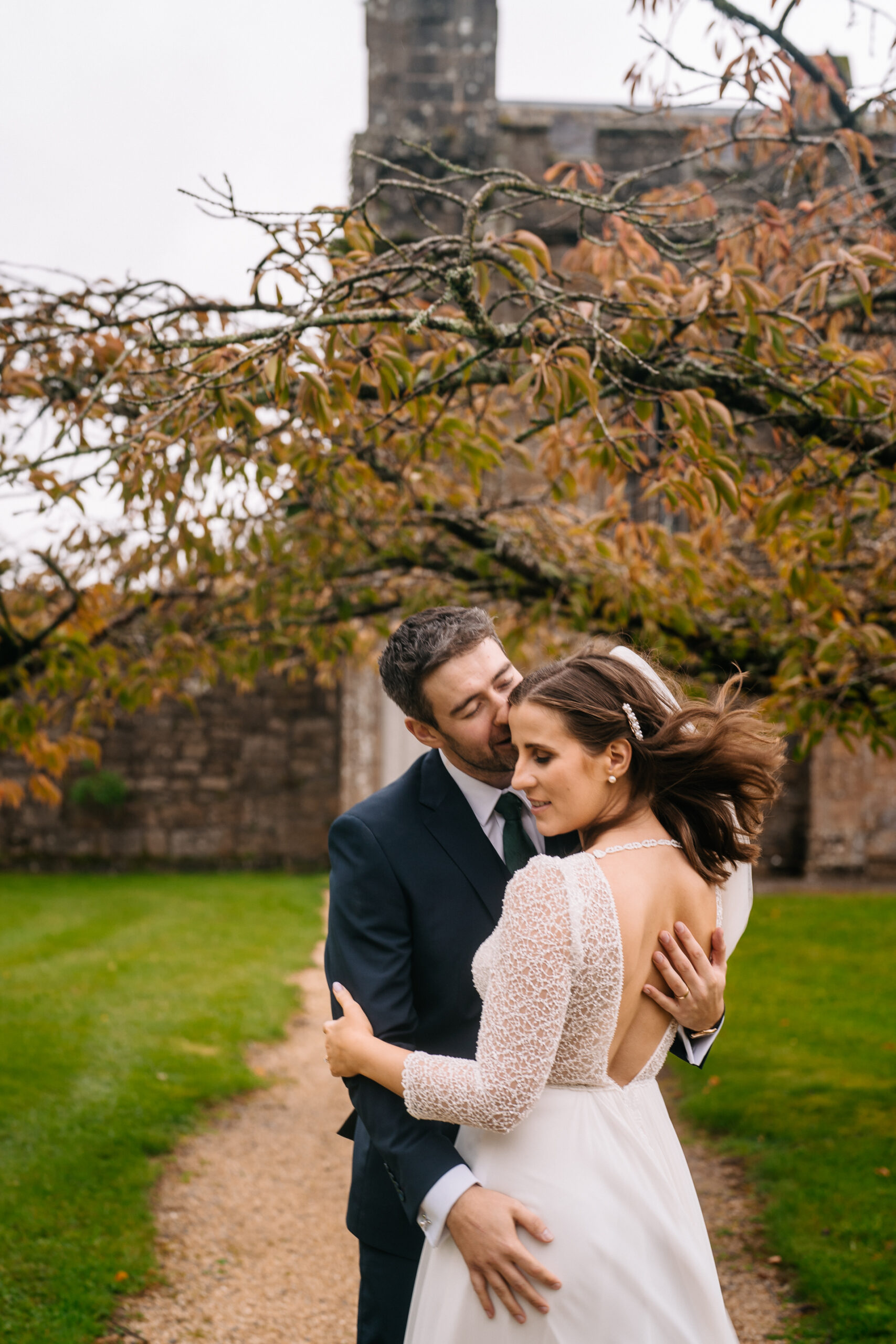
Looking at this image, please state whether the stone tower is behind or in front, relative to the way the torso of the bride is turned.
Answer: in front

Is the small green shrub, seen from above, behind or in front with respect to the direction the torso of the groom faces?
behind

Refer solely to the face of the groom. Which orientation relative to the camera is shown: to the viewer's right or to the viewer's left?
to the viewer's right

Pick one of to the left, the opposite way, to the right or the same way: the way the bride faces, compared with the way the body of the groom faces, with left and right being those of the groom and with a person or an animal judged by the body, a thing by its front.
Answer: the opposite way

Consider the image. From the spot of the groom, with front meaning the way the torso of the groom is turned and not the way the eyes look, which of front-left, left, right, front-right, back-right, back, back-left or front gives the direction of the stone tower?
back-left

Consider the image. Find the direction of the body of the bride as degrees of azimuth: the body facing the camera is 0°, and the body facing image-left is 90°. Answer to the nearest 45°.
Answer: approximately 135°

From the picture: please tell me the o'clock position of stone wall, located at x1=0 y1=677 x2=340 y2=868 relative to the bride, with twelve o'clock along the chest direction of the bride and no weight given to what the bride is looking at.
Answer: The stone wall is roughly at 1 o'clock from the bride.

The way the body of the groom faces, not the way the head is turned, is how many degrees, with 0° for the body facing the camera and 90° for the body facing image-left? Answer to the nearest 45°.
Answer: approximately 315°

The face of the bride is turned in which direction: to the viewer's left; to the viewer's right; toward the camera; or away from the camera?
to the viewer's left
